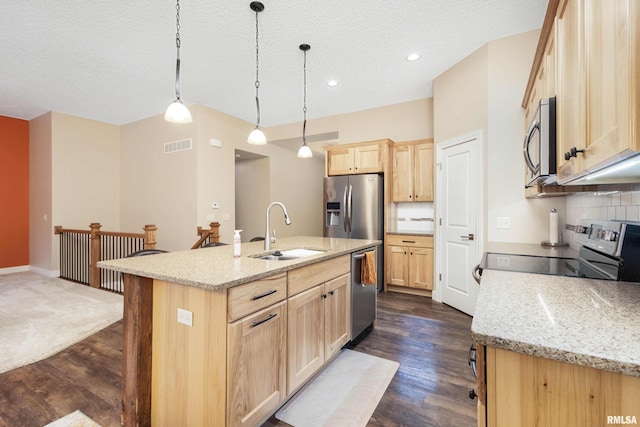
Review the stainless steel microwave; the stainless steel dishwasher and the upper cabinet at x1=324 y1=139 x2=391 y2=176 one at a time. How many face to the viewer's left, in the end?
1

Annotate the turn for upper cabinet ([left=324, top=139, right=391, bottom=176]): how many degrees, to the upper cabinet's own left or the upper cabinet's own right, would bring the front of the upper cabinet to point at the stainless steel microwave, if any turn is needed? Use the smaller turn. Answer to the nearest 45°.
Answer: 0° — it already faces it

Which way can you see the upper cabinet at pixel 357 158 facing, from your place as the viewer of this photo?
facing the viewer

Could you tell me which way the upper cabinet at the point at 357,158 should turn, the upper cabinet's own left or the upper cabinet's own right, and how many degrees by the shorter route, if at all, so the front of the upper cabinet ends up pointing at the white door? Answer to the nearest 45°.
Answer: approximately 45° to the upper cabinet's own left

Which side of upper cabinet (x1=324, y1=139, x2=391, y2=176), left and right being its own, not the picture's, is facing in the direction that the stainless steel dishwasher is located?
front

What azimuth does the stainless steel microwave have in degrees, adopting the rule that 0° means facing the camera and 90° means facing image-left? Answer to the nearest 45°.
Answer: approximately 90°

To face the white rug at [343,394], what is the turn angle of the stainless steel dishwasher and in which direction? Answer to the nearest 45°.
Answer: approximately 45° to its right

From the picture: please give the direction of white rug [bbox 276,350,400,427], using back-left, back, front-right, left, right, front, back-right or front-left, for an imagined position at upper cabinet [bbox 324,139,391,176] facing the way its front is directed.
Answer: front

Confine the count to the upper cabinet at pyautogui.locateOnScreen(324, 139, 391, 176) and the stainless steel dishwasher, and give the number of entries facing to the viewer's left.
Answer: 0

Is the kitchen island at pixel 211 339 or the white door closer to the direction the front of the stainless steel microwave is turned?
the kitchen island

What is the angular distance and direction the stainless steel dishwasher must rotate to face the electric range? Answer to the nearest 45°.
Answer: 0° — it already faces it

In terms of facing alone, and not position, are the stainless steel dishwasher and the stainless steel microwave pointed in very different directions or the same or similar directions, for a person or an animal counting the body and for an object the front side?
very different directions

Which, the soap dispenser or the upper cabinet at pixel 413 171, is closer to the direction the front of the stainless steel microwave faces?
the soap dispenser

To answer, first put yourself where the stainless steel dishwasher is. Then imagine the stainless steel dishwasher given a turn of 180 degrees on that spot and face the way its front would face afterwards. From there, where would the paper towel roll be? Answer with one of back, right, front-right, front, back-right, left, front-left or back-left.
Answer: back-right

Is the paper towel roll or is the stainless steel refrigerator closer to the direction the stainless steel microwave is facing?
the stainless steel refrigerator

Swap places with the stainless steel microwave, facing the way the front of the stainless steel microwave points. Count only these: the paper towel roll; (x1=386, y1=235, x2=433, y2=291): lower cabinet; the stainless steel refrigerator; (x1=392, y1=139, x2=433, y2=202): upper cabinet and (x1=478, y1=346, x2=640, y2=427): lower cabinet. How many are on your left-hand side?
1

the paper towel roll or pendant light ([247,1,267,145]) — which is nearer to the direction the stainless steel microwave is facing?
the pendant light
